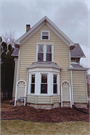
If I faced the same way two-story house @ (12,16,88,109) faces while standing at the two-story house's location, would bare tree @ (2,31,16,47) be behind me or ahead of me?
behind

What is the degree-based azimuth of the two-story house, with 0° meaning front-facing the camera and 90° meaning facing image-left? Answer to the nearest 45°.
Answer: approximately 0°
